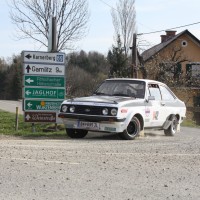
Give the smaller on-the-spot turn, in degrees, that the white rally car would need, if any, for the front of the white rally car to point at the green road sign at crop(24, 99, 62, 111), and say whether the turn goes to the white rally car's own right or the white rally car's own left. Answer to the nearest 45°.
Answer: approximately 90° to the white rally car's own right

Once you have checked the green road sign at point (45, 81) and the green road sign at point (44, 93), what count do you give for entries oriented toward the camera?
2

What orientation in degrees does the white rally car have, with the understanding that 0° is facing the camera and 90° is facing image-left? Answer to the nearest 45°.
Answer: approximately 45°

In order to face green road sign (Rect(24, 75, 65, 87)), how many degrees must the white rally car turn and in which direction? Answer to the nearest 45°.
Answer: approximately 90° to its right

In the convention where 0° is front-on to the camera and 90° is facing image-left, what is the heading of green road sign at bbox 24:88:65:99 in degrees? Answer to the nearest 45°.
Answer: approximately 0°

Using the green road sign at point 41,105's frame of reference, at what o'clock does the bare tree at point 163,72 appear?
The bare tree is roughly at 7 o'clock from the green road sign.

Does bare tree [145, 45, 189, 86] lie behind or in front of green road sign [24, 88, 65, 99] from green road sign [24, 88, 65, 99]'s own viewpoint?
behind

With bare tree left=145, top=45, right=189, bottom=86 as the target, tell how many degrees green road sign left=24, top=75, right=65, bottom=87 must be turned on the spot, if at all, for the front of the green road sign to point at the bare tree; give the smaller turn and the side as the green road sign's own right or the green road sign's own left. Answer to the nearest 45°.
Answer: approximately 135° to the green road sign's own left
